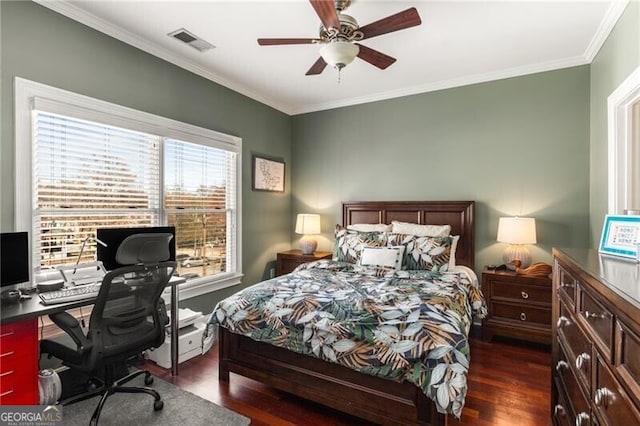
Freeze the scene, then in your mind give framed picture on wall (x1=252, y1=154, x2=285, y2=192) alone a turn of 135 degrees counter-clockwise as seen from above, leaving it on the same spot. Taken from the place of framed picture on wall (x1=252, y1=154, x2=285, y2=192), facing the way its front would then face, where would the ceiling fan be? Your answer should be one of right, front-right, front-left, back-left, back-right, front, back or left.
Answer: back

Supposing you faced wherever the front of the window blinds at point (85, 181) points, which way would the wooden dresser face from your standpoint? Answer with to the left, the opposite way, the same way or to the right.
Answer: the opposite way

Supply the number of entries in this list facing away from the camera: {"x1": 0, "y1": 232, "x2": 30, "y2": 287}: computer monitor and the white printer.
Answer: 0

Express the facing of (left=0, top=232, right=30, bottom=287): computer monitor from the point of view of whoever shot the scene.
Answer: facing the viewer and to the right of the viewer

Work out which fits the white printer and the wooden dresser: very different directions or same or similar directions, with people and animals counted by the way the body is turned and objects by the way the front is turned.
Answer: very different directions

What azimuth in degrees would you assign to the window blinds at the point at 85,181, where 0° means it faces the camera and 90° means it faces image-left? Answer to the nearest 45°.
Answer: approximately 315°

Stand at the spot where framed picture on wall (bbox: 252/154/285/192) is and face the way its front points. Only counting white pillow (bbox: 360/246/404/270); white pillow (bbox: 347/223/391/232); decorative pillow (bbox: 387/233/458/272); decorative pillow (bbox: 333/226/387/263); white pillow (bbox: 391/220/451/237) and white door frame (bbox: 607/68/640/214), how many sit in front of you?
6

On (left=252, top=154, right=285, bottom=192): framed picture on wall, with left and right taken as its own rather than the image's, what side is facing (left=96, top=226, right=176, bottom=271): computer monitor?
right

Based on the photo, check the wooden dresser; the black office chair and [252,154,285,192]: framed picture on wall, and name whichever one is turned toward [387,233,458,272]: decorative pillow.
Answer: the framed picture on wall

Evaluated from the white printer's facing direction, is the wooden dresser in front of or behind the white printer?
in front

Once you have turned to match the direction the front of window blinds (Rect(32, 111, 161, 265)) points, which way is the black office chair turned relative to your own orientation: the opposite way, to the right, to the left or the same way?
the opposite way

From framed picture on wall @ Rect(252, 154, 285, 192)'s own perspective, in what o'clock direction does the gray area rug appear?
The gray area rug is roughly at 2 o'clock from the framed picture on wall.

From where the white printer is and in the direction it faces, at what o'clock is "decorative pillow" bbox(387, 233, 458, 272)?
The decorative pillow is roughly at 11 o'clock from the white printer.
